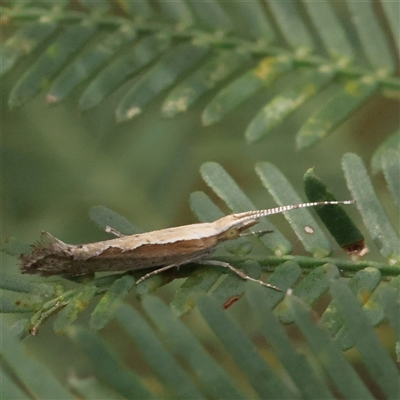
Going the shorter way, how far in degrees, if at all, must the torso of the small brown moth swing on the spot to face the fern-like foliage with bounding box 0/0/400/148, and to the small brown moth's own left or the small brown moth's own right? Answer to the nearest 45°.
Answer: approximately 45° to the small brown moth's own left

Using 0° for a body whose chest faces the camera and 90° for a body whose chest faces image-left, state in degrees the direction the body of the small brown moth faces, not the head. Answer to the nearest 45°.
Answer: approximately 270°
